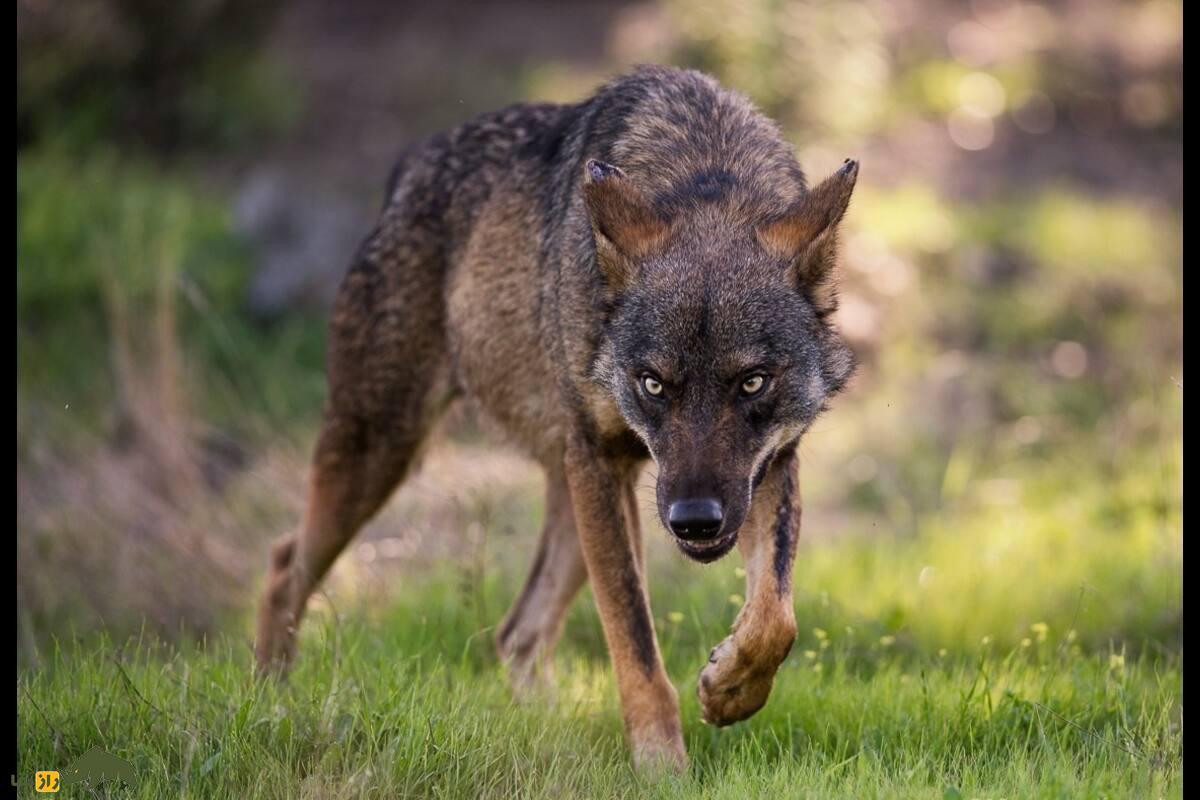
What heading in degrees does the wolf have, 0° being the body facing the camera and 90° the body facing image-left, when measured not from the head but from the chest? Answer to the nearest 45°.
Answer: approximately 315°
